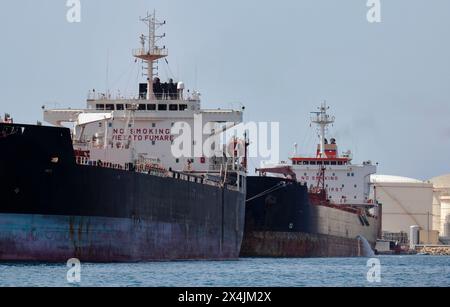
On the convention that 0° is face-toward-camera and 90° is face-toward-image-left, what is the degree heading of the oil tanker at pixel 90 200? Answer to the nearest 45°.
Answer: approximately 45°
